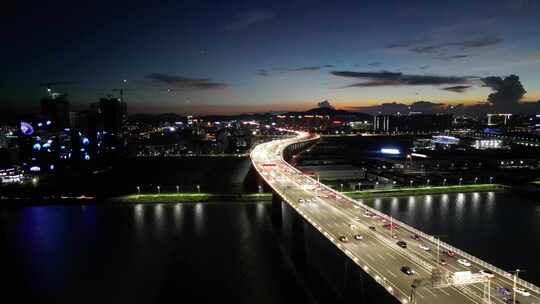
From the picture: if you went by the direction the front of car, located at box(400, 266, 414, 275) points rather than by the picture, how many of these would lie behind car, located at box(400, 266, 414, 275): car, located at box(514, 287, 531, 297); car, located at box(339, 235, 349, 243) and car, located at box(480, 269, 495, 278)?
1

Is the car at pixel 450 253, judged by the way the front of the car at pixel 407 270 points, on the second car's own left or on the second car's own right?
on the second car's own left

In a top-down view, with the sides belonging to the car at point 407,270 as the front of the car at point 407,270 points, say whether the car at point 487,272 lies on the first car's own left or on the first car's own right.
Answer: on the first car's own left

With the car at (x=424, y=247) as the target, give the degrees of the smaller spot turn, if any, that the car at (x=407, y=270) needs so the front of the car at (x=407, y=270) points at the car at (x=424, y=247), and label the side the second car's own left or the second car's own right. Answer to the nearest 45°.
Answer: approximately 135° to the second car's own left

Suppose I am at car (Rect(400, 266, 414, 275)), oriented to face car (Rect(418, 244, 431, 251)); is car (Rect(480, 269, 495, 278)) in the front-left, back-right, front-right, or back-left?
front-right

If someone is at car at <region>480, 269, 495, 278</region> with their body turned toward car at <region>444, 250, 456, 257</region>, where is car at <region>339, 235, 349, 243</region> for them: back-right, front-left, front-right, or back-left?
front-left

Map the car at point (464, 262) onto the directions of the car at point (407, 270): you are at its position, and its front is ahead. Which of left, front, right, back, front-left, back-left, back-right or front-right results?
left

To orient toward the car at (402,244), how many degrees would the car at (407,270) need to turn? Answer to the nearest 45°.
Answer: approximately 135° to its left

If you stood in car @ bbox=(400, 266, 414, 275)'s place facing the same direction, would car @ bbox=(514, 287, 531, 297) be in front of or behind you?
in front

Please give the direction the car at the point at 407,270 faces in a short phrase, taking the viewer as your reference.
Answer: facing the viewer and to the right of the viewer
